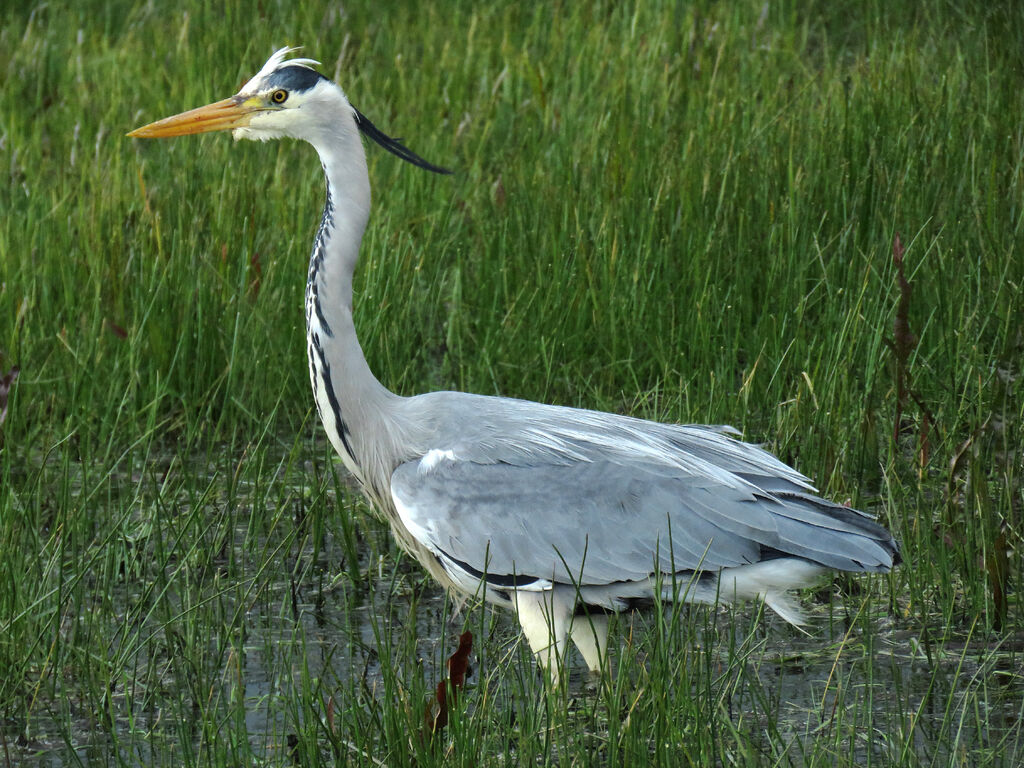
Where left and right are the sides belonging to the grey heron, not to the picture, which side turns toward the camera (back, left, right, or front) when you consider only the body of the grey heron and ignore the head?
left
